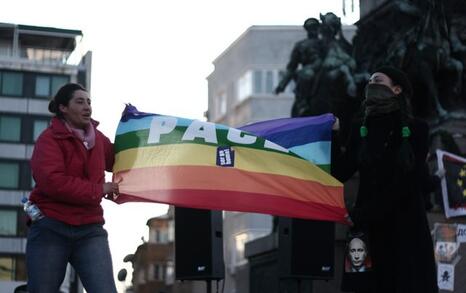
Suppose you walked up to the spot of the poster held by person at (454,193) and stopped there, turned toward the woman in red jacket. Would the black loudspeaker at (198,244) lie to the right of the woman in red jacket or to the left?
right

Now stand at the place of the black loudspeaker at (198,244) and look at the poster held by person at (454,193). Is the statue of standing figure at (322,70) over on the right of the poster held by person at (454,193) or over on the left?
left

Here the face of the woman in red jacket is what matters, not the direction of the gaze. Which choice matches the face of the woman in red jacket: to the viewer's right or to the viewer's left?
to the viewer's right

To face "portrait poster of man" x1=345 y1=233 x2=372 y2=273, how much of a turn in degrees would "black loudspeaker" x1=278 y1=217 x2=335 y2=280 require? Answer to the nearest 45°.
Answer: approximately 45° to its right

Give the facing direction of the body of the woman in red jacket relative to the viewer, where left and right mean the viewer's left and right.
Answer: facing the viewer and to the right of the viewer

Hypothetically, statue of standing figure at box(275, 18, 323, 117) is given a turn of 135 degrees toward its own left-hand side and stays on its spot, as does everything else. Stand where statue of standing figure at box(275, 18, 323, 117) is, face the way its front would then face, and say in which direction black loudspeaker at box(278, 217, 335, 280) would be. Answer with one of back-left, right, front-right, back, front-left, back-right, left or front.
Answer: right

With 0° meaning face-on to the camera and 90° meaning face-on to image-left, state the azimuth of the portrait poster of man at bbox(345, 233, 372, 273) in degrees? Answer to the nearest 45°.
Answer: approximately 0°

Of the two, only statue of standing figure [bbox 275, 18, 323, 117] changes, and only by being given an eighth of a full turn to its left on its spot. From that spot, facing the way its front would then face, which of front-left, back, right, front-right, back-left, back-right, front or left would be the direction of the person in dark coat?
front

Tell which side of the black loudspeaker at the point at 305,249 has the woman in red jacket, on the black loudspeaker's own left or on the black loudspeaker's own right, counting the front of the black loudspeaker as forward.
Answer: on the black loudspeaker's own right

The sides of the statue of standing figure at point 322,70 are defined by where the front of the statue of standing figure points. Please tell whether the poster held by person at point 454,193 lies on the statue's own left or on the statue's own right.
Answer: on the statue's own left

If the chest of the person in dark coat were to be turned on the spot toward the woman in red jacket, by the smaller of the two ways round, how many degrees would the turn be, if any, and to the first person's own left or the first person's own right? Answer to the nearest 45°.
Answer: approximately 45° to the first person's own right

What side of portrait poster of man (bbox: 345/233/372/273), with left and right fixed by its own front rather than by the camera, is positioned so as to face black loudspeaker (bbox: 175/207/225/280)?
back

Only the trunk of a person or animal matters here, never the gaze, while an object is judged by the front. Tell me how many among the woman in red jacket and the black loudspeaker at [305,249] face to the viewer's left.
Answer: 0

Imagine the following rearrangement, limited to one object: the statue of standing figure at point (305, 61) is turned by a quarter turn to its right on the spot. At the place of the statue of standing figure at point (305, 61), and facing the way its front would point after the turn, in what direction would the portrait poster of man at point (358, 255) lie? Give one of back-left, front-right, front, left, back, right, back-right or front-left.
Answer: back-left
